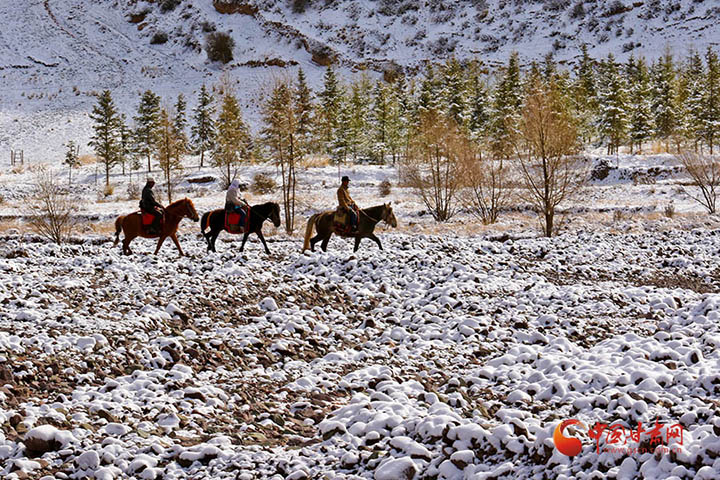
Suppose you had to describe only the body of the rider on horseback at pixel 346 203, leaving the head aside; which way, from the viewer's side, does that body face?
to the viewer's right

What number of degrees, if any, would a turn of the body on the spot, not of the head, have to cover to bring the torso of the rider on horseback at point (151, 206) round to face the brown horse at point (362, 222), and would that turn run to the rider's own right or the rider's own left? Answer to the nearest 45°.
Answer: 0° — they already face it

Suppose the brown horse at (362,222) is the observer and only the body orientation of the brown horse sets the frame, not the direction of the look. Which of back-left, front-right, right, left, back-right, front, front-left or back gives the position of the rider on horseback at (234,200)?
back

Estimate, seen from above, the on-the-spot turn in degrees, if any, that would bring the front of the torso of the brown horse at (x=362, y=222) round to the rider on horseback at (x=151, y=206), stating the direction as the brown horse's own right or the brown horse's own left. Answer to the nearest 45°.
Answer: approximately 180°

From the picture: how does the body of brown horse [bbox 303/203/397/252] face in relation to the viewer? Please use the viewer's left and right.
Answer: facing to the right of the viewer

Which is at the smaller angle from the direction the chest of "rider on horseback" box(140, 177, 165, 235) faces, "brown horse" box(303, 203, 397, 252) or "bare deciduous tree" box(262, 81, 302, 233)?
the brown horse

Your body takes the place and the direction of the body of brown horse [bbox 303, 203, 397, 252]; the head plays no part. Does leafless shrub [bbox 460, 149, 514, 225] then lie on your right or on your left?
on your left

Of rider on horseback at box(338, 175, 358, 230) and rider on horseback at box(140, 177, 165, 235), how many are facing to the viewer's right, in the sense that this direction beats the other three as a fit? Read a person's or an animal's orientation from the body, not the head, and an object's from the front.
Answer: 2

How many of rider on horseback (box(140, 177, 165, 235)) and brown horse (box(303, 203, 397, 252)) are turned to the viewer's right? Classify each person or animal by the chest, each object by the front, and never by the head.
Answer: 2

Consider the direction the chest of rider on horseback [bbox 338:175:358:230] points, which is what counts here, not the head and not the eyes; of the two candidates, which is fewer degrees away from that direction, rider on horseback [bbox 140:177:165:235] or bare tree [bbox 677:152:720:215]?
the bare tree

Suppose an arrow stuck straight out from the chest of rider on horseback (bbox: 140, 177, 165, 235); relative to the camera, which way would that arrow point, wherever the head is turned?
to the viewer's right

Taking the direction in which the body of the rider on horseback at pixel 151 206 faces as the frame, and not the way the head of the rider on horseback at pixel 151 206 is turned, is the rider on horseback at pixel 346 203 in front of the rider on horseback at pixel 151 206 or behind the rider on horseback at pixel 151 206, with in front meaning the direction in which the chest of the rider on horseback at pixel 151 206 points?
in front

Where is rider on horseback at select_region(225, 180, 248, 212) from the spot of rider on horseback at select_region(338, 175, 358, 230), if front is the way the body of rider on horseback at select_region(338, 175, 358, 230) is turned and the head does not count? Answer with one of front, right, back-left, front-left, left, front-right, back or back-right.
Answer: back
